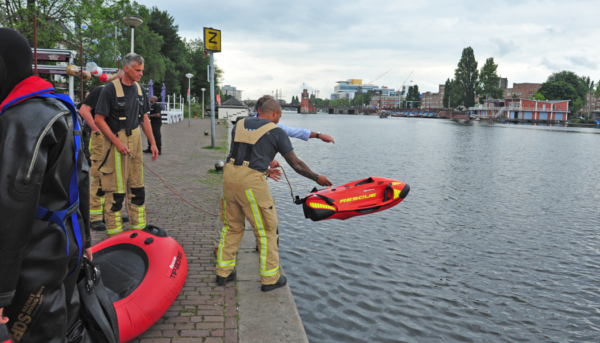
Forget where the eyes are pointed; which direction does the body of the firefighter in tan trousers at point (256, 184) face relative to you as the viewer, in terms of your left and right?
facing away from the viewer and to the right of the viewer

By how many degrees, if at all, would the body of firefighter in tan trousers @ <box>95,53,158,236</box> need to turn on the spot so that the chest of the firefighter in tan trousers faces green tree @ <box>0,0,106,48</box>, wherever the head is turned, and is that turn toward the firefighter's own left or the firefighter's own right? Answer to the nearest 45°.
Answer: approximately 135° to the firefighter's own left

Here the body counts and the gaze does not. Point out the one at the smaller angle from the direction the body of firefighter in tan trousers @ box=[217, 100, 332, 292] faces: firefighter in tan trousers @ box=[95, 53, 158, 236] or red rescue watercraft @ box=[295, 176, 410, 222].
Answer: the red rescue watercraft

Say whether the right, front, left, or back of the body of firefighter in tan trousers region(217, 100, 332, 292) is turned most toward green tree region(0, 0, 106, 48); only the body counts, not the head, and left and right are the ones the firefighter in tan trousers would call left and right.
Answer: left

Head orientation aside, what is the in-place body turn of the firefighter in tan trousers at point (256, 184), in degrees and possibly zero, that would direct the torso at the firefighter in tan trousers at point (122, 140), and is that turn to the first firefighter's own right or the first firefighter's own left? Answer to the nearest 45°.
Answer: approximately 90° to the first firefighter's own left

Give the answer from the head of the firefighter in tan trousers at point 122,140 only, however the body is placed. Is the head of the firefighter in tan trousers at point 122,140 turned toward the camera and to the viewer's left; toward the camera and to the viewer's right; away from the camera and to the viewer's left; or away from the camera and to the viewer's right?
toward the camera and to the viewer's right

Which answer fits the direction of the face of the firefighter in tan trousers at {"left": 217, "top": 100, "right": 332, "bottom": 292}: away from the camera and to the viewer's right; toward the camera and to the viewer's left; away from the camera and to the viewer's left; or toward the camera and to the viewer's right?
away from the camera and to the viewer's right

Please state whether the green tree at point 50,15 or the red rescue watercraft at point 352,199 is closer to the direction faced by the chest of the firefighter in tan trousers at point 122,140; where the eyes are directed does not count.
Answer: the red rescue watercraft

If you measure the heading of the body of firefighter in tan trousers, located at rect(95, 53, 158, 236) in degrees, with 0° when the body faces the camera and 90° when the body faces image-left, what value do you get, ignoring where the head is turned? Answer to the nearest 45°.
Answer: approximately 315°

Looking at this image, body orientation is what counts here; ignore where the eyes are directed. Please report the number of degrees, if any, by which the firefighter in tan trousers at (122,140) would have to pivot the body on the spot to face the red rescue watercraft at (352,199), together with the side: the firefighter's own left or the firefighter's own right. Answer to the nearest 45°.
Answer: approximately 45° to the firefighter's own left
